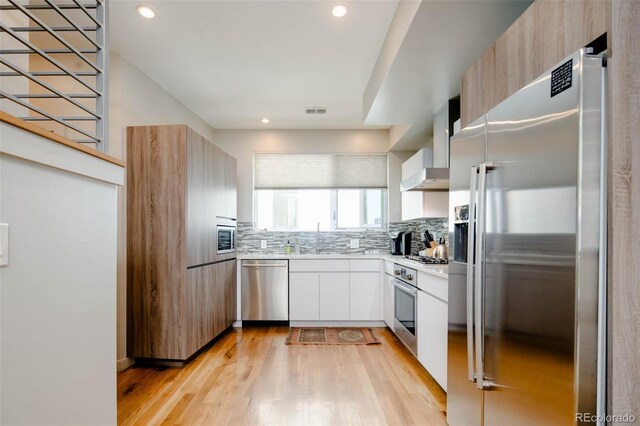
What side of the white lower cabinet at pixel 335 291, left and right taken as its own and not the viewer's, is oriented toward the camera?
front

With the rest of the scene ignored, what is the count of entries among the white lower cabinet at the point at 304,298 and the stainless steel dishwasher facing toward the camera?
2

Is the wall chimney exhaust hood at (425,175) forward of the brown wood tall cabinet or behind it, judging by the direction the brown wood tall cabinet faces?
forward

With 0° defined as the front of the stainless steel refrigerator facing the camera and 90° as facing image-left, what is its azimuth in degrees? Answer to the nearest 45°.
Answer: approximately 45°

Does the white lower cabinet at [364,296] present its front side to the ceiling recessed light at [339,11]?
yes

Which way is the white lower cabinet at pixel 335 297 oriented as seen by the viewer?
toward the camera

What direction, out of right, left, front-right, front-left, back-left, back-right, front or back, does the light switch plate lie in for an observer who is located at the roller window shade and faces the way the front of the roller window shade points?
front

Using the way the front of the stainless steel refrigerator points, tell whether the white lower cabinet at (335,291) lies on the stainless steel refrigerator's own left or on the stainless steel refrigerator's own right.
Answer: on the stainless steel refrigerator's own right

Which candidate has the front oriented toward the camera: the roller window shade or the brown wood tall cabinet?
the roller window shade

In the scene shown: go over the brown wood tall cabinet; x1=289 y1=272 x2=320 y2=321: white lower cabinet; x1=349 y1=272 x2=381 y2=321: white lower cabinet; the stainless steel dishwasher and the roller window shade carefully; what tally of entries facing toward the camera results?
4

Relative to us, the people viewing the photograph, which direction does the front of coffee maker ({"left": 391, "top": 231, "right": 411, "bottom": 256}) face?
facing the viewer and to the left of the viewer

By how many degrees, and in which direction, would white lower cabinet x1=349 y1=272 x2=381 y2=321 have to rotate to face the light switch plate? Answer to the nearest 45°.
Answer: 0° — it already faces it

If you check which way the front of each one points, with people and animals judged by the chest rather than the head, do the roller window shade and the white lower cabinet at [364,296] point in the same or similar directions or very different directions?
same or similar directions

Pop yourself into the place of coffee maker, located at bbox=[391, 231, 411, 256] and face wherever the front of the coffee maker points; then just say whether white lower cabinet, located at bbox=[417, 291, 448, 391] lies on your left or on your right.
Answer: on your left
